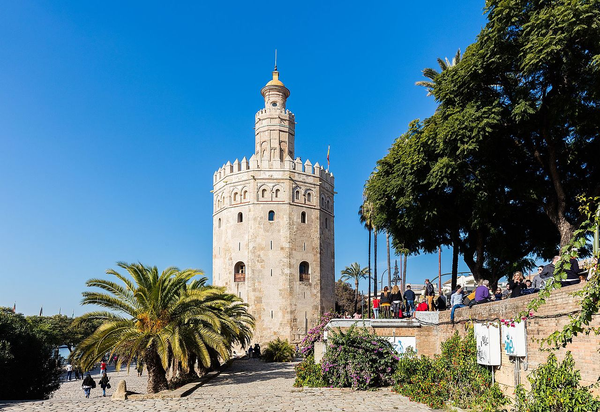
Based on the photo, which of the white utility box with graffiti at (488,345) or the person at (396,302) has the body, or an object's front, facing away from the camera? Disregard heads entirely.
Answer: the person

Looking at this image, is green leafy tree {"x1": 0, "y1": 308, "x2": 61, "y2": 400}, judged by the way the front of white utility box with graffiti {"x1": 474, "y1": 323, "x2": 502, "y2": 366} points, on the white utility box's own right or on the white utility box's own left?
on the white utility box's own right

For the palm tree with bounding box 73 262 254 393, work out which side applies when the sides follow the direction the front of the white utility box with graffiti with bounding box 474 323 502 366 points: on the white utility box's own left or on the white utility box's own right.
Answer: on the white utility box's own right

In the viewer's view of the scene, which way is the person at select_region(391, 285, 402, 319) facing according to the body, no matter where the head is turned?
away from the camera

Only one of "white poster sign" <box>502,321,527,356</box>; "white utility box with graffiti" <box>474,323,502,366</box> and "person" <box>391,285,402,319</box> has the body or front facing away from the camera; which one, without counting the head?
the person

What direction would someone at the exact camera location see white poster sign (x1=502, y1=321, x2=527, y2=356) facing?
facing the viewer and to the left of the viewer
